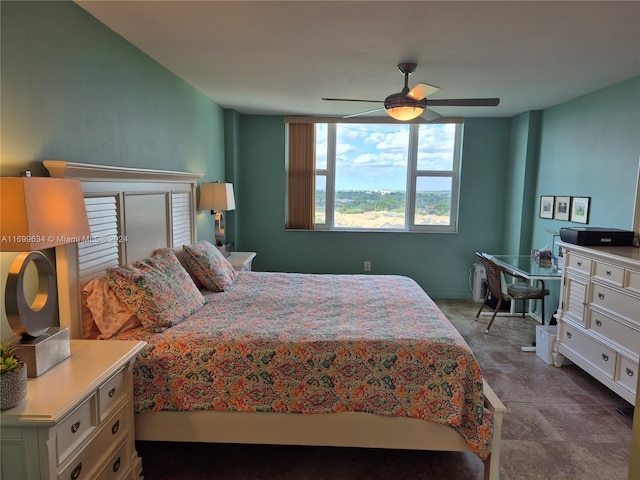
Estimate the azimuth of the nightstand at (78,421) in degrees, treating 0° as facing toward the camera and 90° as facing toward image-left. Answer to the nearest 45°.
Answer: approximately 315°

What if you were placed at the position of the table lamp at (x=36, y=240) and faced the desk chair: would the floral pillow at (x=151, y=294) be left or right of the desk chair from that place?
left

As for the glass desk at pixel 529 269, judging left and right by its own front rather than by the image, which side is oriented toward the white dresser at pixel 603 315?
left

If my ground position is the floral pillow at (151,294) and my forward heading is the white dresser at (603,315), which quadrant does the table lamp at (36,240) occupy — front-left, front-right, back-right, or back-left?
back-right

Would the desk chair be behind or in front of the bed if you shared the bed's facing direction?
in front

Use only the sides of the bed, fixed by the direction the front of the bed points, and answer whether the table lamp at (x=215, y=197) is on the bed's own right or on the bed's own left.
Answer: on the bed's own left

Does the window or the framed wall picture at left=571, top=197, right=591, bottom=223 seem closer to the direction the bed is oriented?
the framed wall picture

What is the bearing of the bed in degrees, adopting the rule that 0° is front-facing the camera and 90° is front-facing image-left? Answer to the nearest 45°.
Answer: approximately 270°

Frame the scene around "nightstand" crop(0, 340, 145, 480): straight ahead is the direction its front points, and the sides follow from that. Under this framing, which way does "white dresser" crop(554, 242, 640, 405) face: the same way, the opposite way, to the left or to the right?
the opposite way

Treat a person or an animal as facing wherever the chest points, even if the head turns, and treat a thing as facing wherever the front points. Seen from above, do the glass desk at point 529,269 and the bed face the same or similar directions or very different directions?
very different directions

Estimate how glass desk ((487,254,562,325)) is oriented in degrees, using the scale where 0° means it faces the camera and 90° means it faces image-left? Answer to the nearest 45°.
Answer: approximately 45°

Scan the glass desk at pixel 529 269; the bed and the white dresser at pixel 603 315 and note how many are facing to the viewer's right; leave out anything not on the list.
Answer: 1

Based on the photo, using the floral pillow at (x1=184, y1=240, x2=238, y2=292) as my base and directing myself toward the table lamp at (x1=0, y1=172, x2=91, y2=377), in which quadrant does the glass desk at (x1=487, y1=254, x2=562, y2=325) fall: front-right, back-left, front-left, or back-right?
back-left

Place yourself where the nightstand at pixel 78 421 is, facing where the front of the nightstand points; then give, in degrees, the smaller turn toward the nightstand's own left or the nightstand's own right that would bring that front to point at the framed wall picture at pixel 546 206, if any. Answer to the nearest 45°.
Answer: approximately 45° to the nightstand's own left

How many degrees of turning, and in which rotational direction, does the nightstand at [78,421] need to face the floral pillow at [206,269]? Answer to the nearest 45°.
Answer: approximately 90° to its left

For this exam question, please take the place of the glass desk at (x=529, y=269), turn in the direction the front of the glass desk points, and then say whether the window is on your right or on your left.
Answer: on your right
